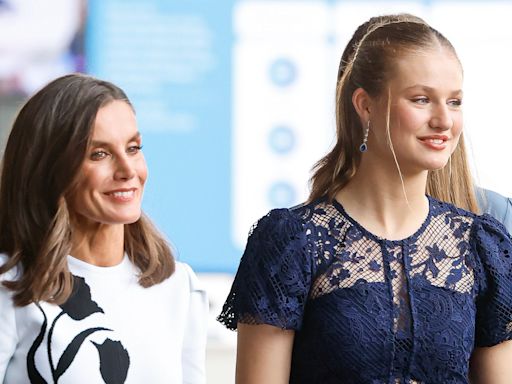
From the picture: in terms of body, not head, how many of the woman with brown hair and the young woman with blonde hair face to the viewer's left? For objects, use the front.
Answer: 0

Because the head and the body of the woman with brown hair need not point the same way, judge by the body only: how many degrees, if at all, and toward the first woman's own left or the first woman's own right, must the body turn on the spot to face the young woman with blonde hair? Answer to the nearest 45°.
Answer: approximately 45° to the first woman's own left

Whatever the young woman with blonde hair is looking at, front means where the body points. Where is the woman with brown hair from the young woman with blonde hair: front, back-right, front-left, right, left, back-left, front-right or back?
back-right

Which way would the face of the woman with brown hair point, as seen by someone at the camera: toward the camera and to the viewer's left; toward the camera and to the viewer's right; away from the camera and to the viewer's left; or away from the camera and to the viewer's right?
toward the camera and to the viewer's right

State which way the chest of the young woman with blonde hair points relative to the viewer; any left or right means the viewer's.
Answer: facing the viewer and to the right of the viewer

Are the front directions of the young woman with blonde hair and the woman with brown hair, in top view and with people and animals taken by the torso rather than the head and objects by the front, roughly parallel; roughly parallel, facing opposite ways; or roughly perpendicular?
roughly parallel
